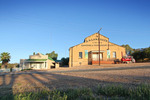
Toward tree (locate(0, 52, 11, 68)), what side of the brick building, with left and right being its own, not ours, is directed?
right

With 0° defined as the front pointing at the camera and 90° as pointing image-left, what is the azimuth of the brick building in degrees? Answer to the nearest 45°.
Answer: approximately 0°
